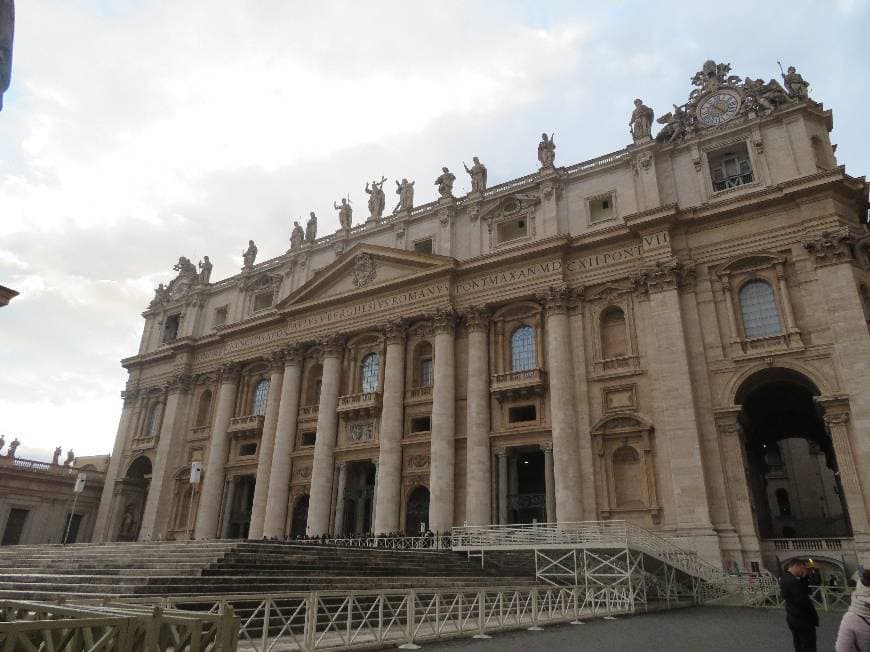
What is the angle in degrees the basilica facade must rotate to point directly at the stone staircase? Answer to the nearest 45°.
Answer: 0° — it already faces it

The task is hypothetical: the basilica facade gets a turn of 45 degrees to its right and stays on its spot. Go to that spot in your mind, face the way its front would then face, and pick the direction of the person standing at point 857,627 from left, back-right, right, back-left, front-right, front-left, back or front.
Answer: left

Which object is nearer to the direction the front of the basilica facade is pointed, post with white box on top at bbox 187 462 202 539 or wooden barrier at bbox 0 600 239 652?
the wooden barrier

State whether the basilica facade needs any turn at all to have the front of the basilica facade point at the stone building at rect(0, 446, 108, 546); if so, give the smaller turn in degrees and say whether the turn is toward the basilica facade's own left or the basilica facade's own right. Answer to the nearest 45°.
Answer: approximately 45° to the basilica facade's own right

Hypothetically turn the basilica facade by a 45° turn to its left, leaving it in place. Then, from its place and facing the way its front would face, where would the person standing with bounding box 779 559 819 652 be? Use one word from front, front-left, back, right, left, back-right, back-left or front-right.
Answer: front

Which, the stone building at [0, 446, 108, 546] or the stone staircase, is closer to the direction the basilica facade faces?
the stone staircase

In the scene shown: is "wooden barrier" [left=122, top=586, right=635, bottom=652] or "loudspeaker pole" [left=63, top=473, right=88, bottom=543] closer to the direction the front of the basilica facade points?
the wooden barrier

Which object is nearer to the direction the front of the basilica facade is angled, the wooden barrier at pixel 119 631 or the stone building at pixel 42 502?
the wooden barrier

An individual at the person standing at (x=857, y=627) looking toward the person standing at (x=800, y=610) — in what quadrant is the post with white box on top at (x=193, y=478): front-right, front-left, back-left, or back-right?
front-left

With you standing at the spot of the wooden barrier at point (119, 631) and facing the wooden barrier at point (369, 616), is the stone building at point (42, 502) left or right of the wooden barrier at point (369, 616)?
left

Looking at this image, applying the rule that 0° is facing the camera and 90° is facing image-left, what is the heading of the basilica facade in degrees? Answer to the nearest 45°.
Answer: approximately 45°

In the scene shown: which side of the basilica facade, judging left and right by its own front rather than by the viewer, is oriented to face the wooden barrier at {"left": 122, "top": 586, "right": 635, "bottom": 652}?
front

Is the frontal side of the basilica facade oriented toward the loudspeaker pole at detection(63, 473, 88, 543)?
no
